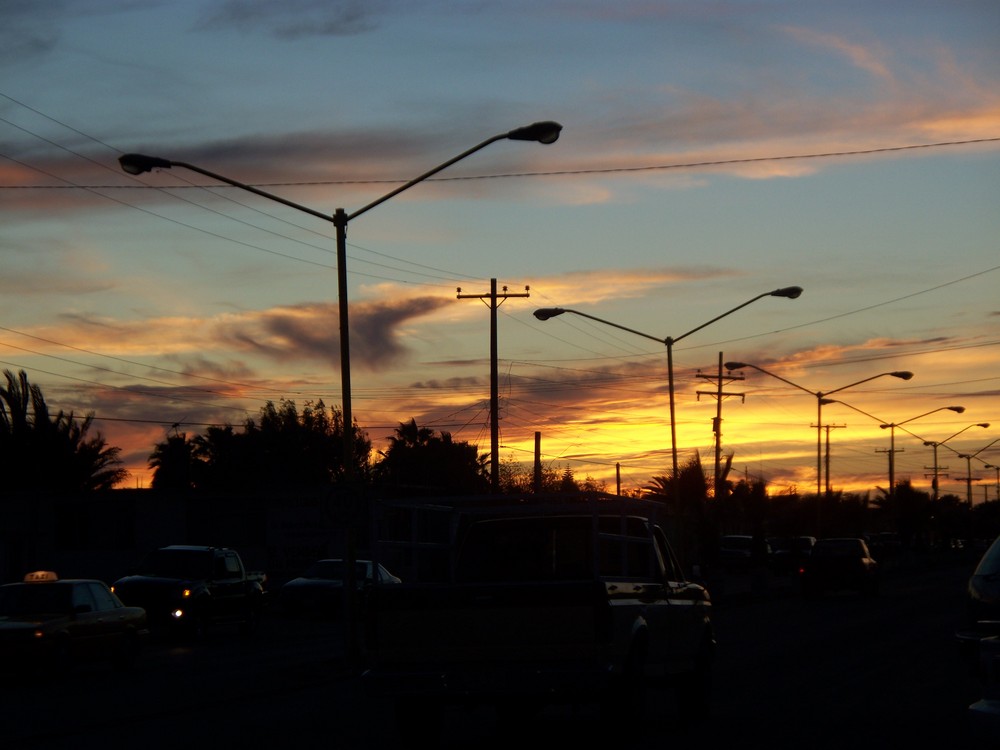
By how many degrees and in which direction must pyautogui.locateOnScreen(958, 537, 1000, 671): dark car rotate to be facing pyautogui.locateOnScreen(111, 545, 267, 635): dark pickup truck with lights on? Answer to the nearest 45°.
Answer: approximately 45° to its left

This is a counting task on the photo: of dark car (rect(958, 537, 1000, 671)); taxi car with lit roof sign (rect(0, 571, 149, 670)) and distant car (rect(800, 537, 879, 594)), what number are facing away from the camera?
2

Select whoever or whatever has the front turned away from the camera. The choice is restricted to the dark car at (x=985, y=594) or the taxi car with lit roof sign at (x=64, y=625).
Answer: the dark car

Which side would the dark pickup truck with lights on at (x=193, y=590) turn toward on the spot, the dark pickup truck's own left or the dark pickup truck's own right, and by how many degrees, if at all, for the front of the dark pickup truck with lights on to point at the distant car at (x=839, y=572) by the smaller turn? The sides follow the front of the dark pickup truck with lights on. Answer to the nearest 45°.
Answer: approximately 180°

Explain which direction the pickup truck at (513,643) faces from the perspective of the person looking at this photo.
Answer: facing away from the viewer and to the right of the viewer

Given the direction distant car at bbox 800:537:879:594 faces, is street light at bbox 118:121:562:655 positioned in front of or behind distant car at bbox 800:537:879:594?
behind

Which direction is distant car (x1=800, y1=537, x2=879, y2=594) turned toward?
away from the camera

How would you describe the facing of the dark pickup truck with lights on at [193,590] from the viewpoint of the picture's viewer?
facing the viewer and to the left of the viewer

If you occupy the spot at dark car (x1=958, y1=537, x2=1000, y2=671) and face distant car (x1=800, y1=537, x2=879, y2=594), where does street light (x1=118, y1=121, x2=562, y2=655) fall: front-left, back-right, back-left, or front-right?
front-left

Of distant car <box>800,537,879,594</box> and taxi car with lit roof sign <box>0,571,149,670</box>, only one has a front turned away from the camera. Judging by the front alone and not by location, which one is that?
the distant car

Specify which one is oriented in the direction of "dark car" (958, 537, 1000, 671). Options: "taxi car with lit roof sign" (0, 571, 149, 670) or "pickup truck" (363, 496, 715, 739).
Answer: the pickup truck

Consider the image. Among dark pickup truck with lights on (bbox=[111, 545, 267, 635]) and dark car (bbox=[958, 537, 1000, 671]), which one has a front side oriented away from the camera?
the dark car

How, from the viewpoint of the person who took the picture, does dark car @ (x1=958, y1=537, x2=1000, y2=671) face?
facing away from the viewer

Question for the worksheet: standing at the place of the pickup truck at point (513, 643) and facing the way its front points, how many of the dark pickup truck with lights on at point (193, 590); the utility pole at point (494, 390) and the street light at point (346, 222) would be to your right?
0

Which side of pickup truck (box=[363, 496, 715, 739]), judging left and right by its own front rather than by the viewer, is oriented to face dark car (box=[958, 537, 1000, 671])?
front

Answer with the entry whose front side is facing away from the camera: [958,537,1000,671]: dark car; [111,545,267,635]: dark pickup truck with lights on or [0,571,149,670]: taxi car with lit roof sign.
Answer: the dark car

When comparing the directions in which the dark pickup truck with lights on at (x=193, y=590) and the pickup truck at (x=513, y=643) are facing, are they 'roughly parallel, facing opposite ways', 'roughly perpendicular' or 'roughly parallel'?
roughly parallel, facing opposite ways
